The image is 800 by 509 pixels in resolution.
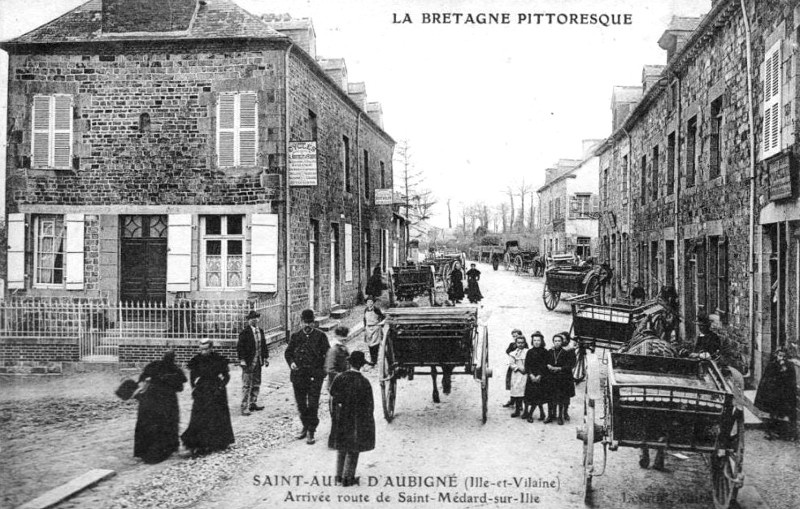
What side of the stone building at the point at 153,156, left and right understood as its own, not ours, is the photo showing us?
front

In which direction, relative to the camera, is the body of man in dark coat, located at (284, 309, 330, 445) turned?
toward the camera

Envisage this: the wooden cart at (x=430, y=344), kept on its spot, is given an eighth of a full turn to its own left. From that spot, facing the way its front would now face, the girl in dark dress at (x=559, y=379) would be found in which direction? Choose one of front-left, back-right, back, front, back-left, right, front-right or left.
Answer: back-right

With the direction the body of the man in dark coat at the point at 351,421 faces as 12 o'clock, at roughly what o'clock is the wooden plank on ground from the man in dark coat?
The wooden plank on ground is roughly at 9 o'clock from the man in dark coat.

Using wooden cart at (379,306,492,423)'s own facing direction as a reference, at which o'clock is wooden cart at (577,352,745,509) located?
wooden cart at (577,352,745,509) is roughly at 5 o'clock from wooden cart at (379,306,492,423).

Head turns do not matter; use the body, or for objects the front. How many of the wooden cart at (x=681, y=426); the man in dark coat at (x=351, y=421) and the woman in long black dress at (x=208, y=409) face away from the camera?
2

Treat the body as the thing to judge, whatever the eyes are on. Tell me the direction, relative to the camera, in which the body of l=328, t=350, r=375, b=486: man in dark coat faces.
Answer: away from the camera

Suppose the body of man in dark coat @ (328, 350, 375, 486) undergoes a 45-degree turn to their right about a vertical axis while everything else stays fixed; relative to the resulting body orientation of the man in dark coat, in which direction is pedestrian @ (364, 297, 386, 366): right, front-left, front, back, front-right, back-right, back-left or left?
front-left

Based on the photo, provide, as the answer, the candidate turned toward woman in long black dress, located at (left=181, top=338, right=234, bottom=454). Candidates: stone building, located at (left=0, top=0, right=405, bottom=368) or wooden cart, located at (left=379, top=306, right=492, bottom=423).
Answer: the stone building

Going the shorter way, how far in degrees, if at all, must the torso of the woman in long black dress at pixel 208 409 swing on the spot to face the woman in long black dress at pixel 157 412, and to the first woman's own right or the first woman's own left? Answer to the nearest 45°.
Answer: approximately 90° to the first woman's own right

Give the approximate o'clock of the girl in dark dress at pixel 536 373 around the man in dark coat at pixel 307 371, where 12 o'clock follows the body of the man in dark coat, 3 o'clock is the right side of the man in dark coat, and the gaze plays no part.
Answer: The girl in dark dress is roughly at 9 o'clock from the man in dark coat.

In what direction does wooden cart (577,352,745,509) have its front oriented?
away from the camera

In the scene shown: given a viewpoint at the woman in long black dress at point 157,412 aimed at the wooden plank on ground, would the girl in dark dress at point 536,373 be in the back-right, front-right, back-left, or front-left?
back-left
